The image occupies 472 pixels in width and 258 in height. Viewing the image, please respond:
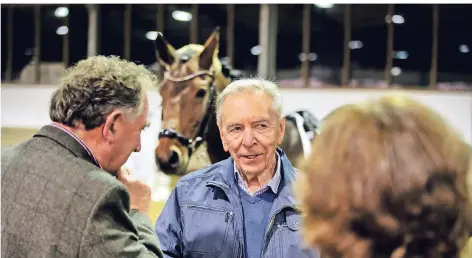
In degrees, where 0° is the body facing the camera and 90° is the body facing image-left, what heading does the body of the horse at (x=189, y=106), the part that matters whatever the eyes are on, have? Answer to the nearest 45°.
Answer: approximately 45°

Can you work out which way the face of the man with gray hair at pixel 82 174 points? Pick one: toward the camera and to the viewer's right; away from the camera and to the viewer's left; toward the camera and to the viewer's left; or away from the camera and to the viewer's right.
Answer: away from the camera and to the viewer's right

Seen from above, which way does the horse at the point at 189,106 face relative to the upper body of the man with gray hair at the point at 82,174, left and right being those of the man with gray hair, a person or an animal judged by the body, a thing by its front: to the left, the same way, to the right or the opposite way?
the opposite way

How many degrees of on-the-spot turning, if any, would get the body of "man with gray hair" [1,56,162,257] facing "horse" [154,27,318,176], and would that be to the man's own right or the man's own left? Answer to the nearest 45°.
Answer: approximately 45° to the man's own left

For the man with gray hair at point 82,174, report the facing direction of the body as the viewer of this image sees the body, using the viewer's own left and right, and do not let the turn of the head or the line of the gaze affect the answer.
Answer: facing away from the viewer and to the right of the viewer

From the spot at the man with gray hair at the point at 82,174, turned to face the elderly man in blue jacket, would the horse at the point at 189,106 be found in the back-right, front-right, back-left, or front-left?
front-left

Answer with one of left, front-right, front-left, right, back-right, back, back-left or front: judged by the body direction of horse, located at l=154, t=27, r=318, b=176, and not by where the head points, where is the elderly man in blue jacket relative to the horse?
front-left
